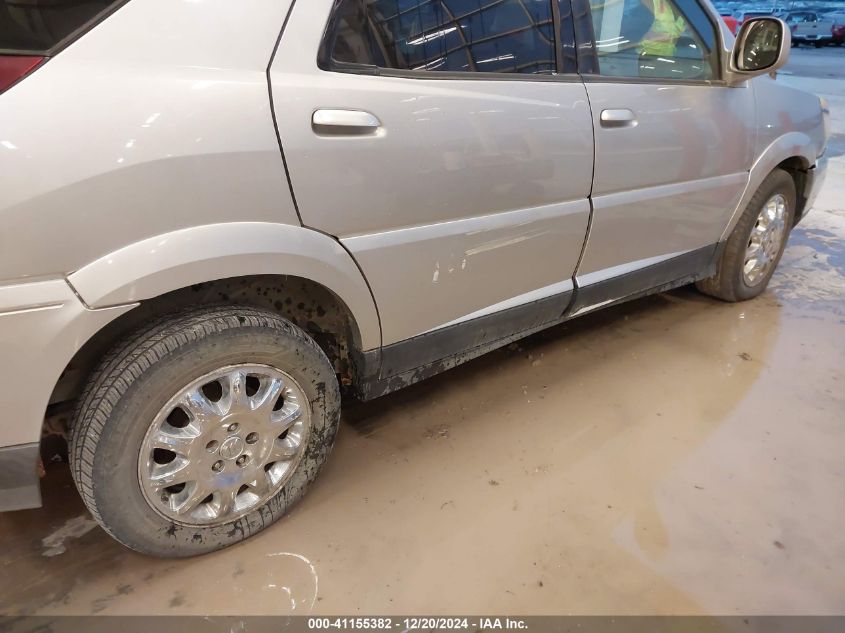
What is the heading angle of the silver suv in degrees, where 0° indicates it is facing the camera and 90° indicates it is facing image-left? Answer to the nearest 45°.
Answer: approximately 225°

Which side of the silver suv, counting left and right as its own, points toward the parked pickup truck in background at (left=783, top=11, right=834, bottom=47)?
front

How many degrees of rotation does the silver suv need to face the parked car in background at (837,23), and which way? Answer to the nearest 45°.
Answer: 0° — it already faces it
